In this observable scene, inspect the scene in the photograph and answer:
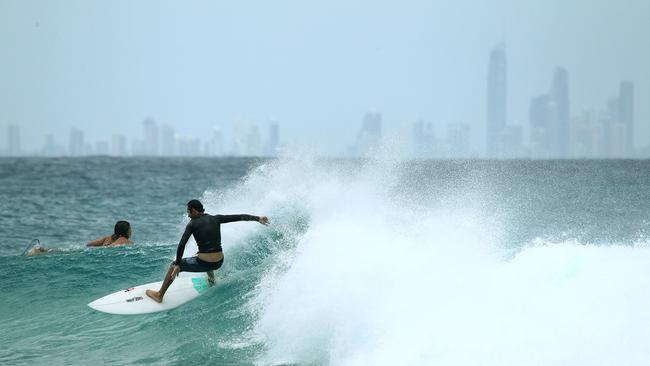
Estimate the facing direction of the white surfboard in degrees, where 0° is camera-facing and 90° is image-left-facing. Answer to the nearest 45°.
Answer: approximately 90°
